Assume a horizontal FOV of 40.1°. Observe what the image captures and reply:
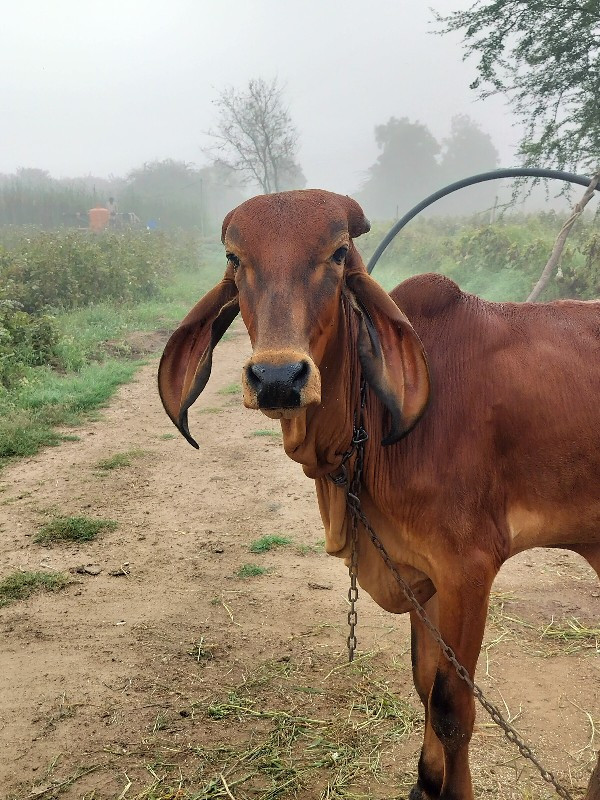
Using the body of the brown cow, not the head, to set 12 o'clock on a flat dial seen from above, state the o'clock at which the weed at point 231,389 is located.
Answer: The weed is roughly at 4 o'clock from the brown cow.

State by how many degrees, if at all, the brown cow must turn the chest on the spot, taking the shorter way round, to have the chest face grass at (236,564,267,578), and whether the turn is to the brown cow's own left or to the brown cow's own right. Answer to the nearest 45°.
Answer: approximately 90° to the brown cow's own right

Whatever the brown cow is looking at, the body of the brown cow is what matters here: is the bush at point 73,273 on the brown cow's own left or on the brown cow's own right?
on the brown cow's own right

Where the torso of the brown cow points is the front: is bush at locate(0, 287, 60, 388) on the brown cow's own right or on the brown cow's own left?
on the brown cow's own right

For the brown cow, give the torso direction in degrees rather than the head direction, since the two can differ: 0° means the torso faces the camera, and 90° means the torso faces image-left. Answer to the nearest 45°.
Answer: approximately 45°

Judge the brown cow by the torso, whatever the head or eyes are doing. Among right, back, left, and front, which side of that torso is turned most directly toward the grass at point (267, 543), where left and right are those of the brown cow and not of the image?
right

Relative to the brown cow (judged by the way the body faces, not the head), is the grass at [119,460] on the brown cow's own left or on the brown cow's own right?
on the brown cow's own right
